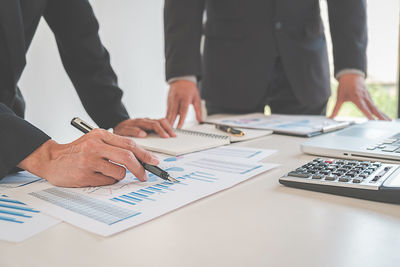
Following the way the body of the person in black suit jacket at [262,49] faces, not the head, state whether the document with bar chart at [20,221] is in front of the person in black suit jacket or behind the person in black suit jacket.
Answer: in front

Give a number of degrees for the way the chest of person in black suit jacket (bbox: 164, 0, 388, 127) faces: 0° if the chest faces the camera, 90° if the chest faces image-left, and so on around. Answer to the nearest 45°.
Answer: approximately 0°
